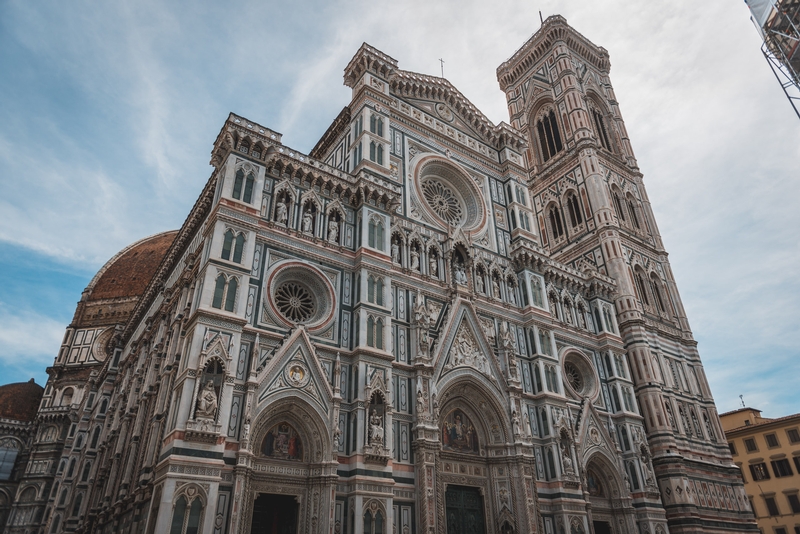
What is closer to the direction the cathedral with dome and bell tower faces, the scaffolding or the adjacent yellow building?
the scaffolding

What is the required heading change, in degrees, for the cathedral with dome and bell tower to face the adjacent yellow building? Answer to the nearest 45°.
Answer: approximately 90° to its left

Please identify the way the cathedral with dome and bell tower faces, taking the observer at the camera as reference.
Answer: facing the viewer and to the right of the viewer
